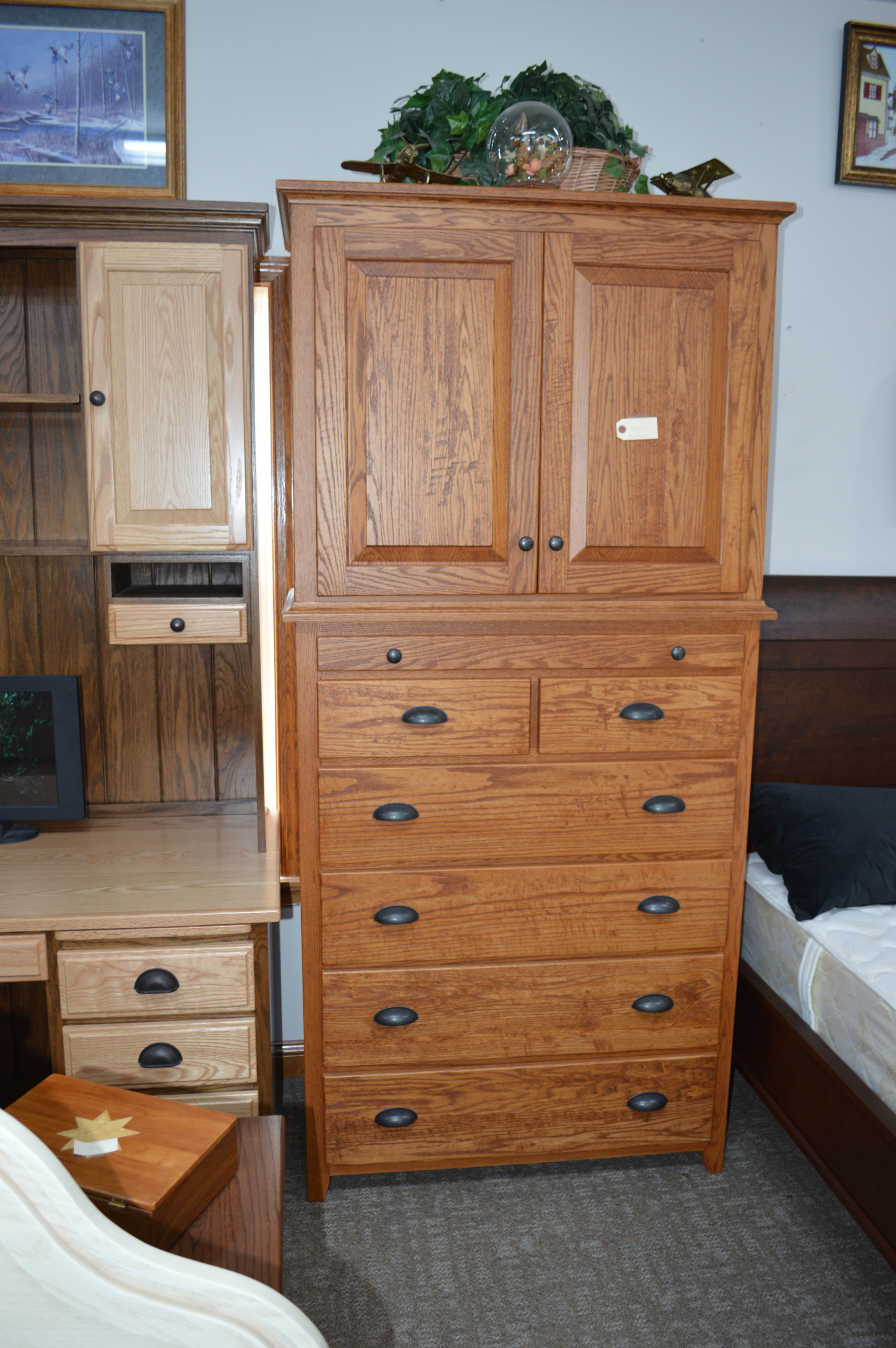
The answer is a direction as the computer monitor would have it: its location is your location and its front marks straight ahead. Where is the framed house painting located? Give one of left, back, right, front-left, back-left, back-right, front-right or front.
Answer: left

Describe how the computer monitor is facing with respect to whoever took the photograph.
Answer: facing the viewer

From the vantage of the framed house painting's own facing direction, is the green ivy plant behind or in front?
in front

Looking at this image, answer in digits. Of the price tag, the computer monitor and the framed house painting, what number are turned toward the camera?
3

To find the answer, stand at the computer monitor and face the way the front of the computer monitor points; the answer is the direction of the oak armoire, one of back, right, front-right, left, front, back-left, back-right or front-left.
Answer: front-left

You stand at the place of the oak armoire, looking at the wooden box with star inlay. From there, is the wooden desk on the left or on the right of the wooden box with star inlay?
right

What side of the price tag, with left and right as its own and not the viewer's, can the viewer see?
front

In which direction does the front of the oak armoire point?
toward the camera
